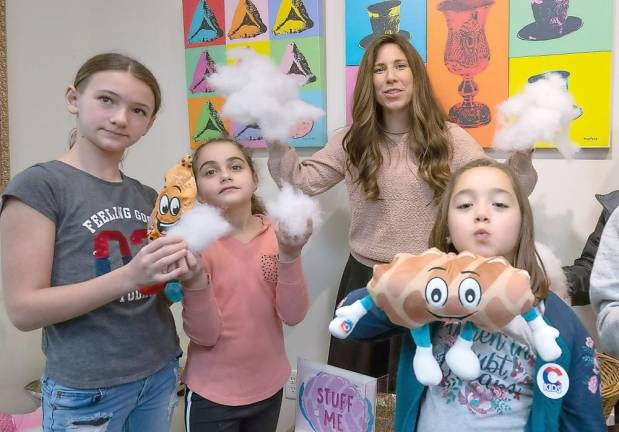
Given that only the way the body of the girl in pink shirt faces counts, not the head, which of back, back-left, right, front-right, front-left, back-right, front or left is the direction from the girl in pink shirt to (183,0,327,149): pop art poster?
back

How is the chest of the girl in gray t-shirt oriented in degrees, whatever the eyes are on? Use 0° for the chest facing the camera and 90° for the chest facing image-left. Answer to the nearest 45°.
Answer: approximately 315°

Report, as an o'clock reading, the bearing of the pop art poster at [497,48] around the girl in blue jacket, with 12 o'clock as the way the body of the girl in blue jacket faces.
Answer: The pop art poster is roughly at 6 o'clock from the girl in blue jacket.

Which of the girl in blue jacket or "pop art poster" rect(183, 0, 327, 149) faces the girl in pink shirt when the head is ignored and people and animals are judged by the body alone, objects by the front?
the pop art poster

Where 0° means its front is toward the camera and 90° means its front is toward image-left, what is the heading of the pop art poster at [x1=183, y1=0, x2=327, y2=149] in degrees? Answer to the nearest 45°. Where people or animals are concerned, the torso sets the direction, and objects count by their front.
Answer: approximately 0°

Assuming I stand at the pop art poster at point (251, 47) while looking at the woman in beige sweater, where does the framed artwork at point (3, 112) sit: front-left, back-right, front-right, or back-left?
back-right
